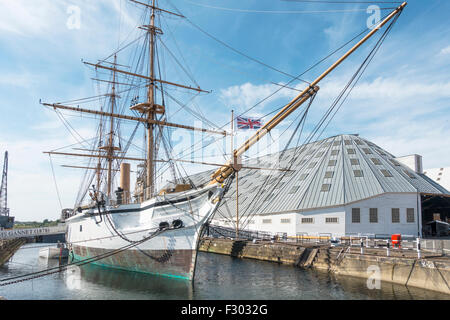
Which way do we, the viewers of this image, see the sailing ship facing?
facing the viewer and to the right of the viewer

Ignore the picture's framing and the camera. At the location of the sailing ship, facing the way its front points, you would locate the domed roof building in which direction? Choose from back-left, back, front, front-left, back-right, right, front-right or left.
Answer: left
